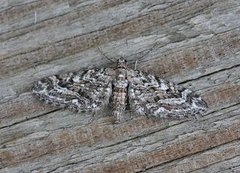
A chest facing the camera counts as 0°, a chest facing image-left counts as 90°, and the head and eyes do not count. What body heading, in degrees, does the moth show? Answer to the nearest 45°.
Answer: approximately 180°
